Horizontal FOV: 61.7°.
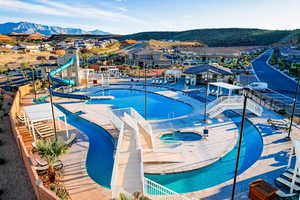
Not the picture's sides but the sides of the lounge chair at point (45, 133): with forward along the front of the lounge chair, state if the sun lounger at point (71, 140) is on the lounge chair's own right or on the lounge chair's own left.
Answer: on the lounge chair's own right

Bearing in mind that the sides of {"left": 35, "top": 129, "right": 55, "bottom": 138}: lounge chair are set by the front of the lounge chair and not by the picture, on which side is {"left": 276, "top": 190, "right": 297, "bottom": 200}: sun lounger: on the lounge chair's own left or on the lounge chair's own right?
on the lounge chair's own right

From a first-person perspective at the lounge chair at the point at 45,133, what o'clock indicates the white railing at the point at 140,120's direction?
The white railing is roughly at 1 o'clock from the lounge chair.

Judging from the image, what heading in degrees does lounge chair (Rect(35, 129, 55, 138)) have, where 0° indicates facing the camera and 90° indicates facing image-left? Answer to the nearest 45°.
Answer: approximately 270°

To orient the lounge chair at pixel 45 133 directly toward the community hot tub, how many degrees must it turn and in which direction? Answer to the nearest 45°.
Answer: approximately 45° to its right
